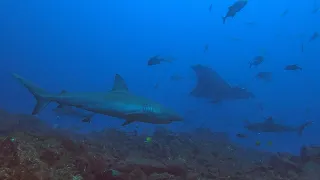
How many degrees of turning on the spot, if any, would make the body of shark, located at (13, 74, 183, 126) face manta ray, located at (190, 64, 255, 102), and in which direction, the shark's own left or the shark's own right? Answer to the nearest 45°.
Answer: approximately 45° to the shark's own left

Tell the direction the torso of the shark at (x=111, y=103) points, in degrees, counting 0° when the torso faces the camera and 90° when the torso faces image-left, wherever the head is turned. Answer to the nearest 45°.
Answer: approximately 270°
